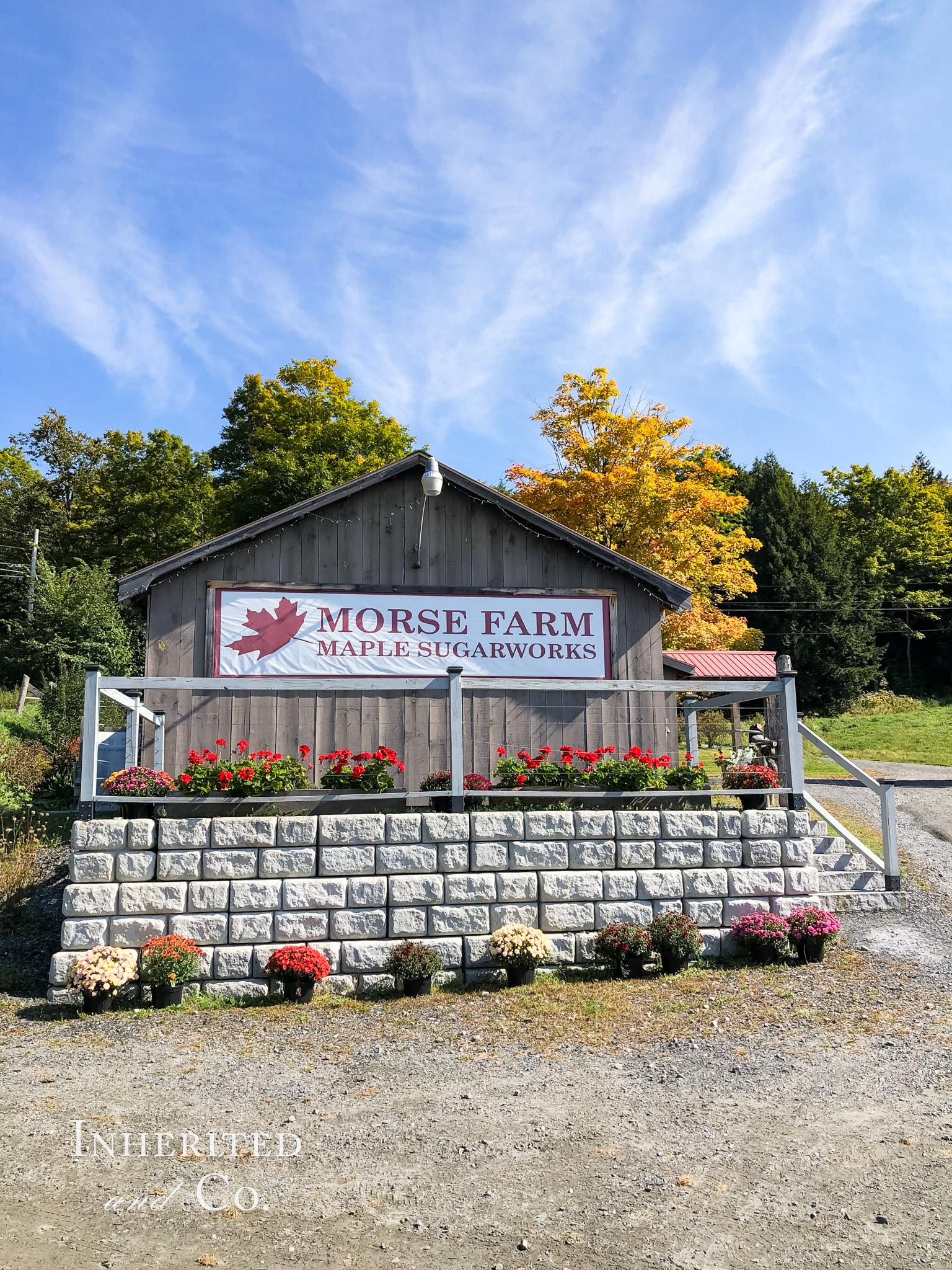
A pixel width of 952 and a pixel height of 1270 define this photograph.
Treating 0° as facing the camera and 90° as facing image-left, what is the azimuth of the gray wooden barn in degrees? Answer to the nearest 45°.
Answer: approximately 0°

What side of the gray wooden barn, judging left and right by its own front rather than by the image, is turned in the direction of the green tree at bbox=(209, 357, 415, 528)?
back

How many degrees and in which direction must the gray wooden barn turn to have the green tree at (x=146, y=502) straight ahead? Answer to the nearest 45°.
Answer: approximately 180°

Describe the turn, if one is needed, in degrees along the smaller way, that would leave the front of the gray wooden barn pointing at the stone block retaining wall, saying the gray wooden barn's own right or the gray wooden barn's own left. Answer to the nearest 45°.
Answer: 0° — it already faces it

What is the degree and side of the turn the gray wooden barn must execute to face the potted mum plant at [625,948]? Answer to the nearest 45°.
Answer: approximately 45° to its left

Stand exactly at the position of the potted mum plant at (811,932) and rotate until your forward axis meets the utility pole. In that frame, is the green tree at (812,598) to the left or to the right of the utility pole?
right

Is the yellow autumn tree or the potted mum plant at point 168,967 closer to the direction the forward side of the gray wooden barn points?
the potted mum plant

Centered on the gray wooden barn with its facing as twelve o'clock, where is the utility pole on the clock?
The utility pole is roughly at 5 o'clock from the gray wooden barn.
